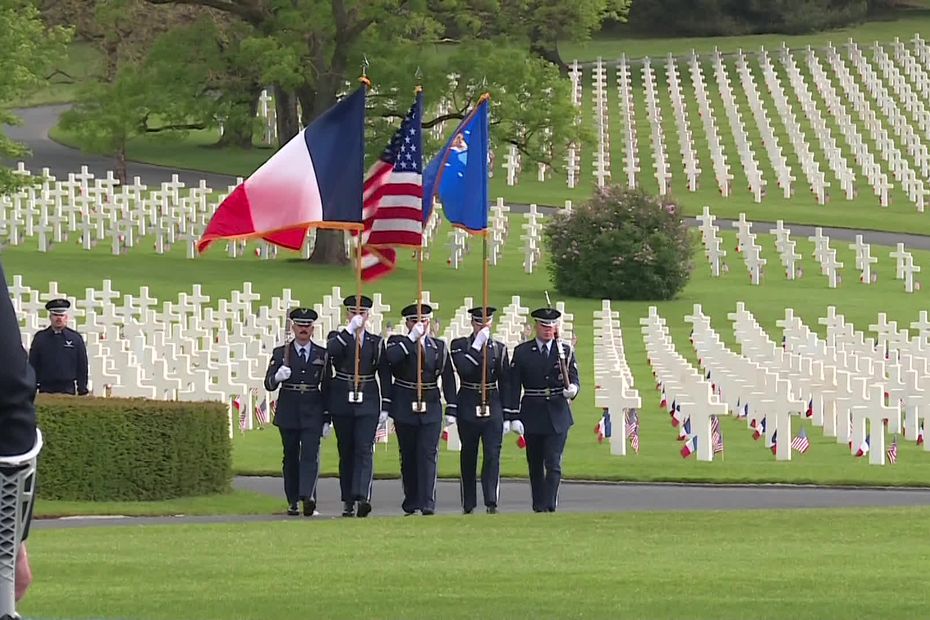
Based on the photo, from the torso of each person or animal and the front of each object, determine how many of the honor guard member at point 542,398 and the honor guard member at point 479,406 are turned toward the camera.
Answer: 2

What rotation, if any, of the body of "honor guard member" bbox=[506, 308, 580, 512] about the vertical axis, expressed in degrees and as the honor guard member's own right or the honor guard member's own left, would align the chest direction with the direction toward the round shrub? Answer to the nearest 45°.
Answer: approximately 180°

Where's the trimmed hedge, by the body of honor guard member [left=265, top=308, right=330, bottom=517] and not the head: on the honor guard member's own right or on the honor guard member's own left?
on the honor guard member's own right

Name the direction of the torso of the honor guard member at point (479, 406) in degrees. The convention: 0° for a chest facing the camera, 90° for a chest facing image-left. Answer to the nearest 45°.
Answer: approximately 0°

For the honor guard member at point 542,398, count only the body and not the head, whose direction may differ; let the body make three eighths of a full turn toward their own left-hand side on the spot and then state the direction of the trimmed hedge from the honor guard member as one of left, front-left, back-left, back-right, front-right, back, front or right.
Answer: back-left

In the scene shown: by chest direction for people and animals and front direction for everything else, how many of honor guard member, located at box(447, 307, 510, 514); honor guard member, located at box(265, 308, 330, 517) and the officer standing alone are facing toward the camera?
3

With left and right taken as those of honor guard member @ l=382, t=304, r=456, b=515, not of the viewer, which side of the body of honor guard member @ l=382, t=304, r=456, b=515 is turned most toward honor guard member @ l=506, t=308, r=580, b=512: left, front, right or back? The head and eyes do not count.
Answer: left

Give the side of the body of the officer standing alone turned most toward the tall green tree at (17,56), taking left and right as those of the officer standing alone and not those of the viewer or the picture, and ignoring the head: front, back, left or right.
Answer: back

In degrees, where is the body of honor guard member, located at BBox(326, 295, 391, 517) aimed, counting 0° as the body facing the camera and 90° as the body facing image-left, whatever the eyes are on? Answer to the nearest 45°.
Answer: approximately 0°

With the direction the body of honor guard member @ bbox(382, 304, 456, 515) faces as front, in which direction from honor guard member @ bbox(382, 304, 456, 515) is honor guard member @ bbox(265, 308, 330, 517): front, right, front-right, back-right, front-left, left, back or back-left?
right

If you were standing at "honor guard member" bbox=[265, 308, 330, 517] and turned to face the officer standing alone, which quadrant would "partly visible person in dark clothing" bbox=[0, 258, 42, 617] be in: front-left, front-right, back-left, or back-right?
back-left

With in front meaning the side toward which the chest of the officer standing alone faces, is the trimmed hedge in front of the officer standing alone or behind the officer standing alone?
in front
